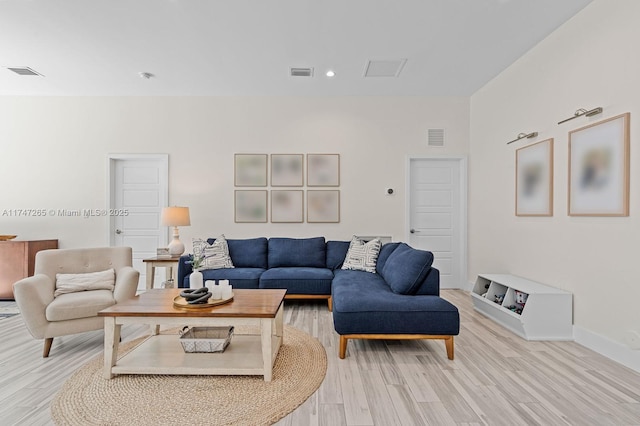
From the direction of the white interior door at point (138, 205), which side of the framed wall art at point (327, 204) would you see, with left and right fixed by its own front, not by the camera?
right

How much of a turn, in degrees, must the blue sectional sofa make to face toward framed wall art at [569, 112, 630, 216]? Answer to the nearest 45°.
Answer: approximately 90° to its left

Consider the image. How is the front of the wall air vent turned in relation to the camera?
facing the viewer

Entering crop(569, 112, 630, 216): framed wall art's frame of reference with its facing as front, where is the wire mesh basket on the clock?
The wire mesh basket is roughly at 12 o'clock from the framed wall art.

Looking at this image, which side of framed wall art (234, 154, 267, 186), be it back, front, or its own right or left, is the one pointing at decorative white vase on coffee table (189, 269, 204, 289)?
front

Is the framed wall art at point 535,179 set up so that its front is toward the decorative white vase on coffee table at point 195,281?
yes

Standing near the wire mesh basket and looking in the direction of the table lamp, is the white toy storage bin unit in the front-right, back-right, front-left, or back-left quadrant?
back-right

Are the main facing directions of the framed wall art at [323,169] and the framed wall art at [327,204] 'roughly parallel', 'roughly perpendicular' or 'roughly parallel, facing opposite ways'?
roughly parallel

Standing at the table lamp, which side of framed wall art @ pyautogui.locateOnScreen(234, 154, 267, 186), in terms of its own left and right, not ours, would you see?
right

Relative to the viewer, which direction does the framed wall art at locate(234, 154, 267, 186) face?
toward the camera

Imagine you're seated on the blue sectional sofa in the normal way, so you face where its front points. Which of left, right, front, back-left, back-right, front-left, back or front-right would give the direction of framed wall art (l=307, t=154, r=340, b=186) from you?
back

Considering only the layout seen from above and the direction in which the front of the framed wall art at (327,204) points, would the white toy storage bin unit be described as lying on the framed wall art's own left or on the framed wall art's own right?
on the framed wall art's own left

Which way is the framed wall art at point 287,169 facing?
toward the camera

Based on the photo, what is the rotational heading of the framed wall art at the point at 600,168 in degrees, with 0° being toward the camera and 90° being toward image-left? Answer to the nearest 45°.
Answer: approximately 45°

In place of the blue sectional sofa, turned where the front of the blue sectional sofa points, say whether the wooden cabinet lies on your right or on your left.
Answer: on your right

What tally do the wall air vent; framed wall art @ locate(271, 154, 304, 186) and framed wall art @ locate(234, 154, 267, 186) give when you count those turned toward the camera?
3

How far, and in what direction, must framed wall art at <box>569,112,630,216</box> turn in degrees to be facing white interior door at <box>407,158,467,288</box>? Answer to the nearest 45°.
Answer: approximately 90° to its right

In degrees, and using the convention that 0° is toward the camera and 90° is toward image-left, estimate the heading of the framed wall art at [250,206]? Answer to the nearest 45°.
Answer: approximately 0°
